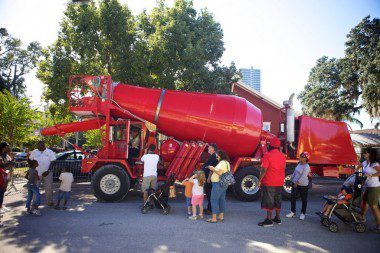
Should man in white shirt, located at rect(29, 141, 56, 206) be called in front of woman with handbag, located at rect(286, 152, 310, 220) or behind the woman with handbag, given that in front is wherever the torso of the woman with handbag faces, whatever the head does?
in front

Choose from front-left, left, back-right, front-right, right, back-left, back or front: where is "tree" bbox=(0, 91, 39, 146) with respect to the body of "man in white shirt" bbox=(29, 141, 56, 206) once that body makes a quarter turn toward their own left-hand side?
left

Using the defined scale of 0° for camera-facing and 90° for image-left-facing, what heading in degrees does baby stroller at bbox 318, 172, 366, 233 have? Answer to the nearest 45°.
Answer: approximately 90°

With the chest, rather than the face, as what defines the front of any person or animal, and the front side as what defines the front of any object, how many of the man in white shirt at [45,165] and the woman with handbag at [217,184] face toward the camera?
1

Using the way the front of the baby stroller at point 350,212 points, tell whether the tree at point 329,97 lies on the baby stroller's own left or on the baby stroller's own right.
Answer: on the baby stroller's own right

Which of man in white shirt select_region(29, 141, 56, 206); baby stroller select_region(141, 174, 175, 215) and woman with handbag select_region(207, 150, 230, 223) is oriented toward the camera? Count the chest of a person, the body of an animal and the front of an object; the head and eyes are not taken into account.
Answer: the man in white shirt

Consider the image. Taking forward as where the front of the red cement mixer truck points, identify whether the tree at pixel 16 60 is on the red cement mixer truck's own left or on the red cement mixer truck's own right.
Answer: on the red cement mixer truck's own right

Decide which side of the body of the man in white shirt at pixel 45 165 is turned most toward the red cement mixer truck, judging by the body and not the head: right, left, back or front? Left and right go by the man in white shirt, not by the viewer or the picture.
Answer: left

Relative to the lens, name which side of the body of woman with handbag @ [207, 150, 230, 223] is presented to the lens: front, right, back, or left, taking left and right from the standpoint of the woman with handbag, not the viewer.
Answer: left

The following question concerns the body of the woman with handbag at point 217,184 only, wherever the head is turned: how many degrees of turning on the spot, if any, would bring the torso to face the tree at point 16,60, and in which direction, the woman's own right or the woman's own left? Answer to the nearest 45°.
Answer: approximately 45° to the woman's own right

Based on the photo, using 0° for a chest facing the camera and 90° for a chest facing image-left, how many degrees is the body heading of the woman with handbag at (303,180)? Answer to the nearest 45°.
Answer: approximately 45°
